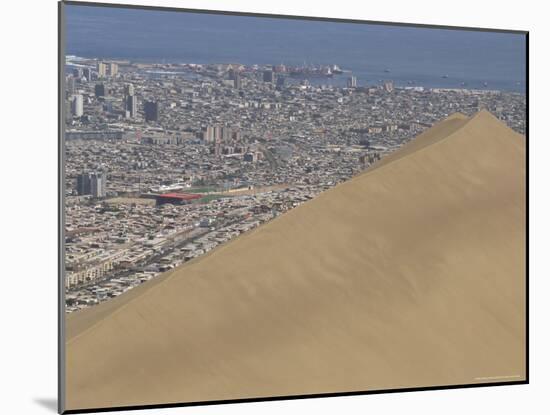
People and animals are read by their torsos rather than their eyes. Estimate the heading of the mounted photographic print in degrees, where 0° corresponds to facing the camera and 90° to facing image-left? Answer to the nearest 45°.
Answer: approximately 315°
